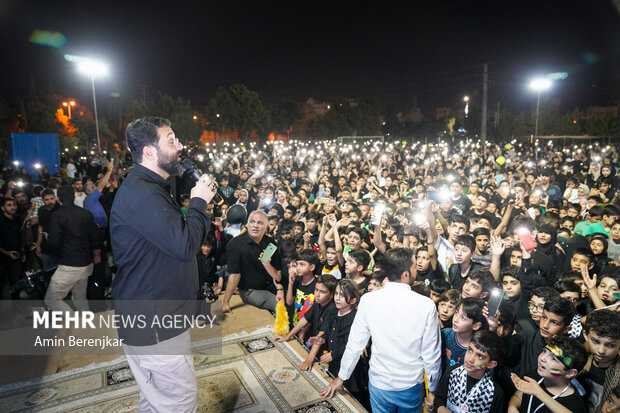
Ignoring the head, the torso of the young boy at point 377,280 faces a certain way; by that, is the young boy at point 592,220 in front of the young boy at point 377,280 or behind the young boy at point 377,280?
behind

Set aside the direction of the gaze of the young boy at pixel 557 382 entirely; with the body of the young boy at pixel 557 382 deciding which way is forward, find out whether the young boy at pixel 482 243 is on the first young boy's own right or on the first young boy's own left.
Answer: on the first young boy's own right

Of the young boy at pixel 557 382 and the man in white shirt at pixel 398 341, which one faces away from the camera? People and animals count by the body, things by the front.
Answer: the man in white shirt

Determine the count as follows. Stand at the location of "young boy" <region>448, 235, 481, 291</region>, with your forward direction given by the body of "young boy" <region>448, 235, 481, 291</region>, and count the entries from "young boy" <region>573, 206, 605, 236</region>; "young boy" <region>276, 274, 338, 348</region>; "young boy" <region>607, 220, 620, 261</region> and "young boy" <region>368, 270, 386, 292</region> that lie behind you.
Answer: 2

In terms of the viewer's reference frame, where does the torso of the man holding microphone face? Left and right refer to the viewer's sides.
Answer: facing to the right of the viewer

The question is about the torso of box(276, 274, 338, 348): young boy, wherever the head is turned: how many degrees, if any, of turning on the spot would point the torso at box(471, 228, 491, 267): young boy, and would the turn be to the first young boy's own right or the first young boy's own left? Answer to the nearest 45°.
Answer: approximately 180°
